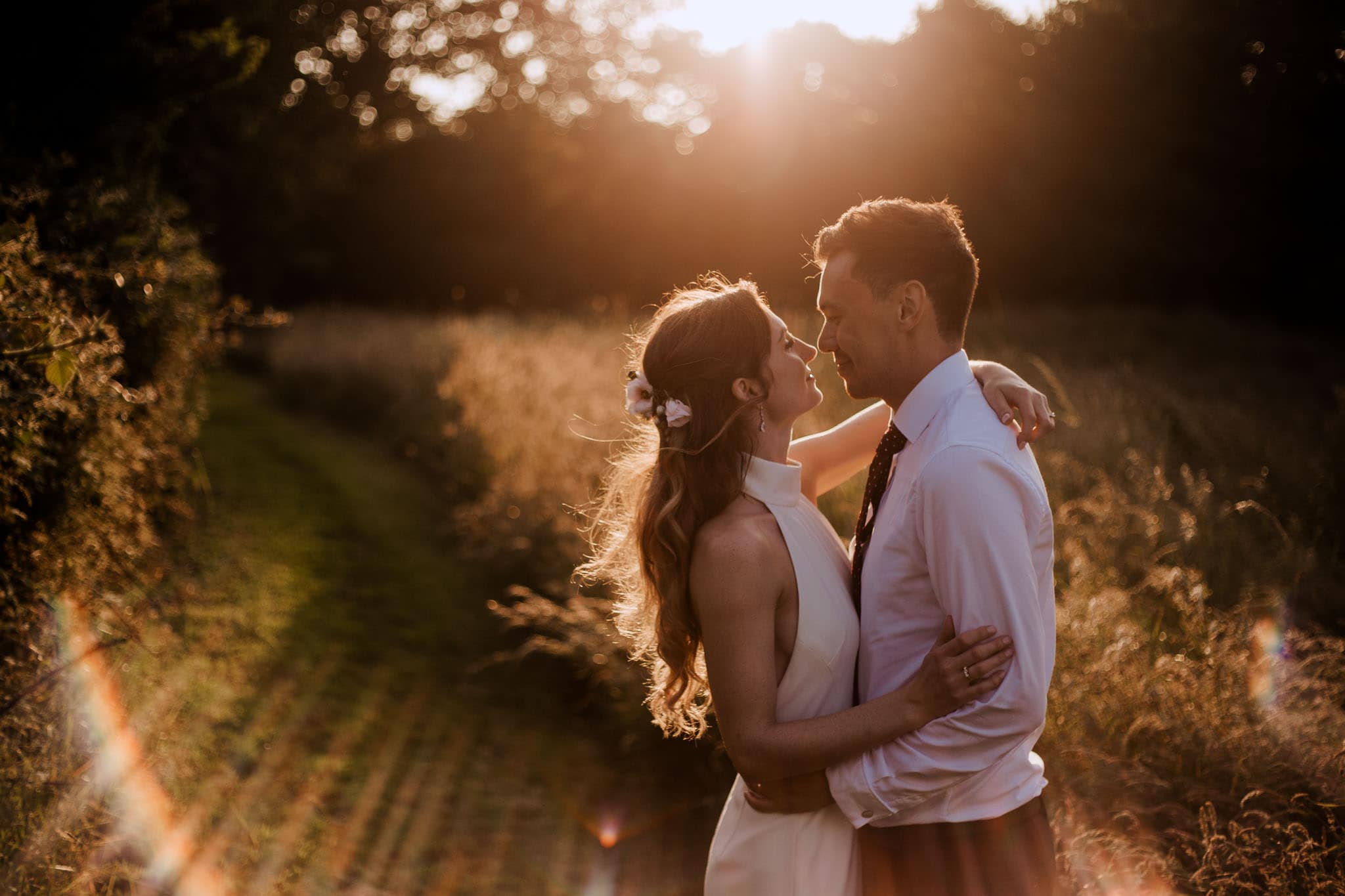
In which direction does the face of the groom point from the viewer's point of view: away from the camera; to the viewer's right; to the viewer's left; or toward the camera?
to the viewer's left

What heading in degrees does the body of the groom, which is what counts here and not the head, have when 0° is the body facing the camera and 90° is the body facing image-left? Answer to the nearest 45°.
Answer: approximately 90°

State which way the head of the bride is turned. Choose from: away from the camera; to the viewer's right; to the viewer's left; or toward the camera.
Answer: to the viewer's right

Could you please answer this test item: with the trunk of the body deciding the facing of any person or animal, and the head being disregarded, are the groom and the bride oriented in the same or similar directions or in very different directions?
very different directions

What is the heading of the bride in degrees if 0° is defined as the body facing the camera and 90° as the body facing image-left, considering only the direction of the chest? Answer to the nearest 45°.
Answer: approximately 270°
